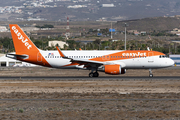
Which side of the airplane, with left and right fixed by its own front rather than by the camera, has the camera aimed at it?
right
